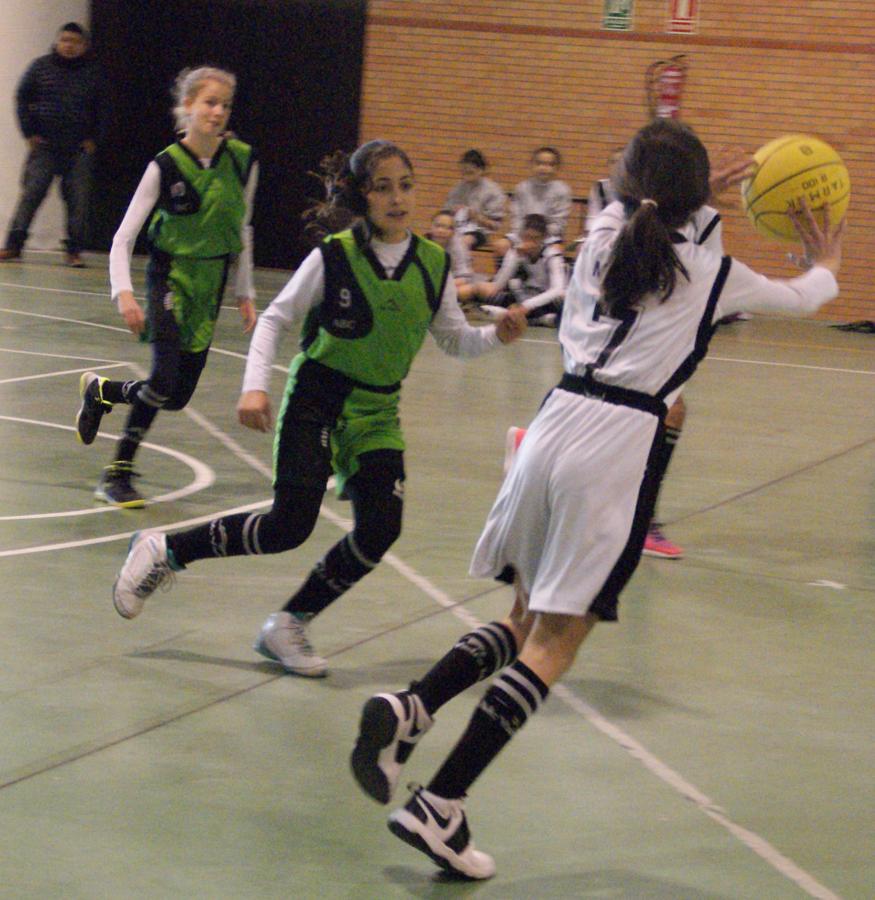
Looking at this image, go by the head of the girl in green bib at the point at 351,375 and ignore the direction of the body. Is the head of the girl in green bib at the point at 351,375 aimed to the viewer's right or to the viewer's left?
to the viewer's right

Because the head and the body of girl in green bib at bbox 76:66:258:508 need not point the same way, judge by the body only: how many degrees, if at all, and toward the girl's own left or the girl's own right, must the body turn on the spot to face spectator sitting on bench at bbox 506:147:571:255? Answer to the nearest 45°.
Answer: approximately 90° to the girl's own left

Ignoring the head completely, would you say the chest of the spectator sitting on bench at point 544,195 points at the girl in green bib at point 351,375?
yes

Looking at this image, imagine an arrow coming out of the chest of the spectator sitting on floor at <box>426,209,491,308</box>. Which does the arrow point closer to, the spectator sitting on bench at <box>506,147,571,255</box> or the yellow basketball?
the yellow basketball

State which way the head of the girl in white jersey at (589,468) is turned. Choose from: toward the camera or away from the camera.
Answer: away from the camera

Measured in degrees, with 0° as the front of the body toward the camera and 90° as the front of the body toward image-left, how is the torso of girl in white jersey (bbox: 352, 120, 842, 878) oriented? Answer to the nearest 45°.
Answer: approximately 225°

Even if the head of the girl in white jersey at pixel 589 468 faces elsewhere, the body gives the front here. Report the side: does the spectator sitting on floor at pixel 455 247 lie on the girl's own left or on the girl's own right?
on the girl's own left
